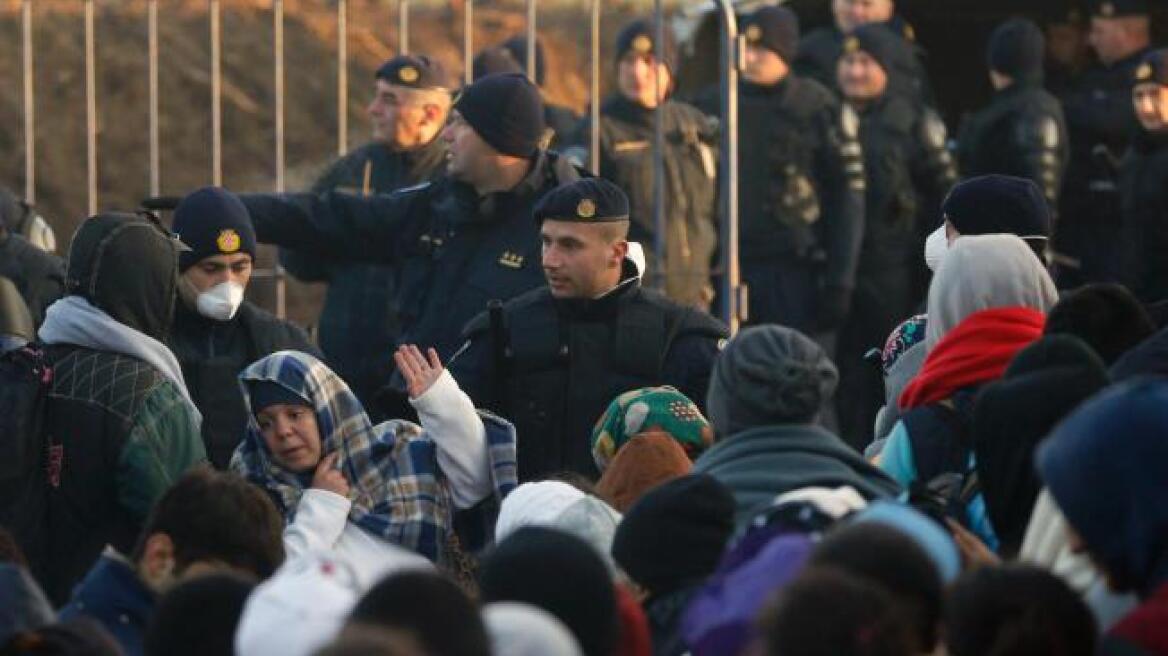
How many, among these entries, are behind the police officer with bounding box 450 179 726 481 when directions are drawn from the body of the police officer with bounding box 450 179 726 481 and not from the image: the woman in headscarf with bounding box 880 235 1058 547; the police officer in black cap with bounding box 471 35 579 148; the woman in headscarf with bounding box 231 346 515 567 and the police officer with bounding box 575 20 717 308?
2

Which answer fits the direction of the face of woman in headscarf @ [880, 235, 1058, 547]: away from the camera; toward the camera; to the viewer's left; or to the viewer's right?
away from the camera

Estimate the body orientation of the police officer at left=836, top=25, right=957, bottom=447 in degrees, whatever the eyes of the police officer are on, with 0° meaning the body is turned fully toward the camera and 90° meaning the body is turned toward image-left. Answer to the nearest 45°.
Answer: approximately 45°

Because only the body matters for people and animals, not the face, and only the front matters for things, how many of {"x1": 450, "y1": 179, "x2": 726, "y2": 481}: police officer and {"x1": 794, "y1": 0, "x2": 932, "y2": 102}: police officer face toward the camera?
2

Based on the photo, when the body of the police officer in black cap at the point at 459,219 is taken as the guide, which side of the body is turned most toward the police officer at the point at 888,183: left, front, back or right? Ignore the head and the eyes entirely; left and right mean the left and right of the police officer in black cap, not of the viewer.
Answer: back

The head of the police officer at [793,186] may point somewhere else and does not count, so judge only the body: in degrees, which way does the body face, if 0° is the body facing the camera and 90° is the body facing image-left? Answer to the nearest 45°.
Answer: approximately 45°
